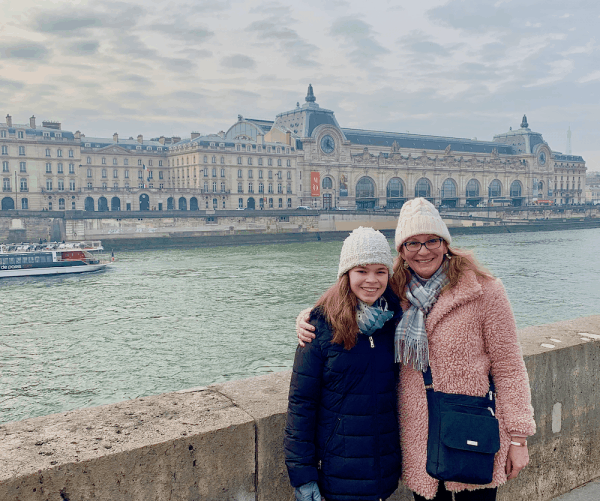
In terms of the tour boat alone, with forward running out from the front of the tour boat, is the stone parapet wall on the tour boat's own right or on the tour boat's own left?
on the tour boat's own right

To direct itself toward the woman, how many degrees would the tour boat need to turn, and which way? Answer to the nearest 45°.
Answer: approximately 90° to its right

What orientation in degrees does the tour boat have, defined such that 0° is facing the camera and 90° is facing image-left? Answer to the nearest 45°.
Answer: approximately 270°

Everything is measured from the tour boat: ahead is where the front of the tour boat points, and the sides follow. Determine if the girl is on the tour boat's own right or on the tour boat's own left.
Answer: on the tour boat's own right
